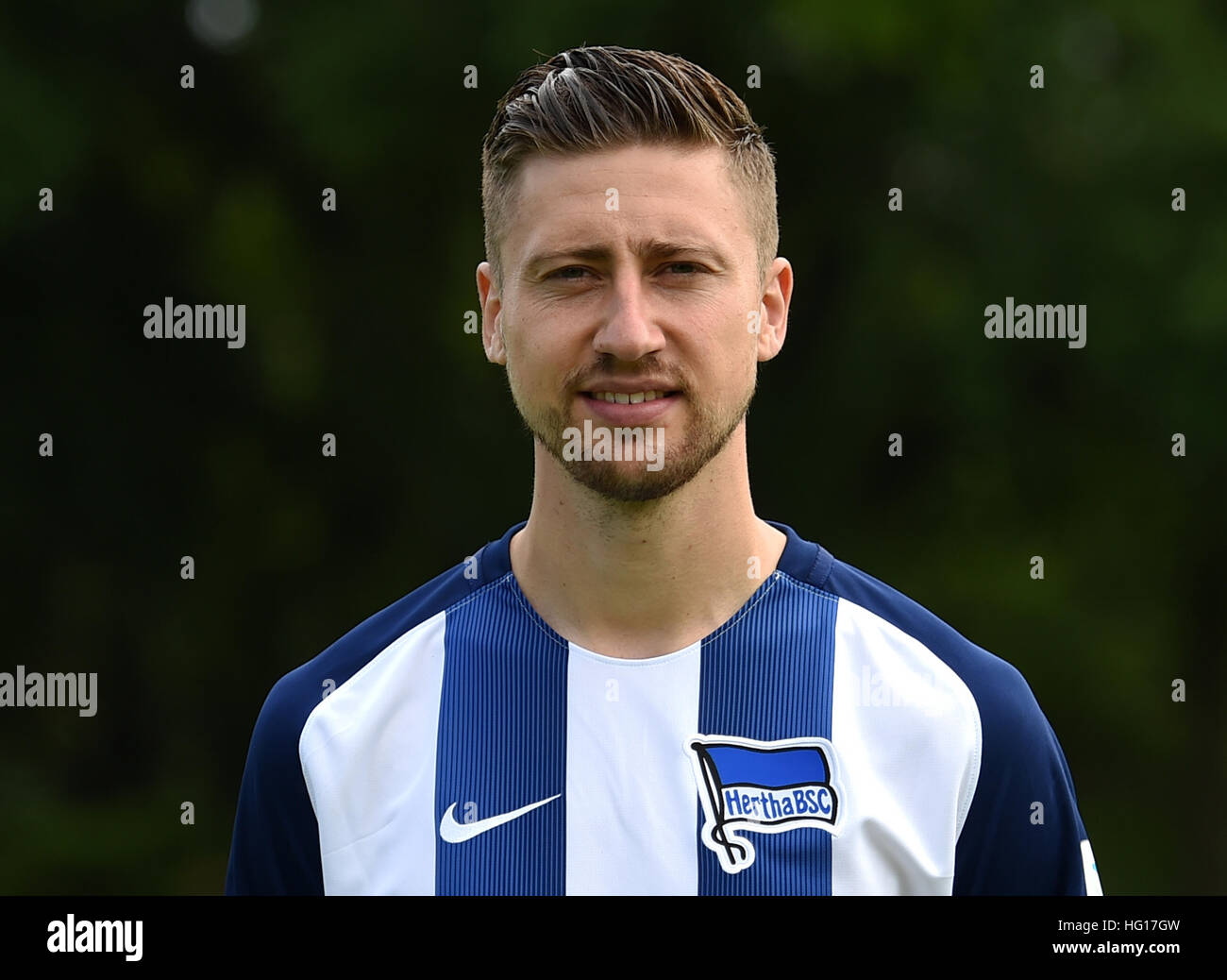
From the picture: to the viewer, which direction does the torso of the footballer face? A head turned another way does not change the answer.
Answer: toward the camera
